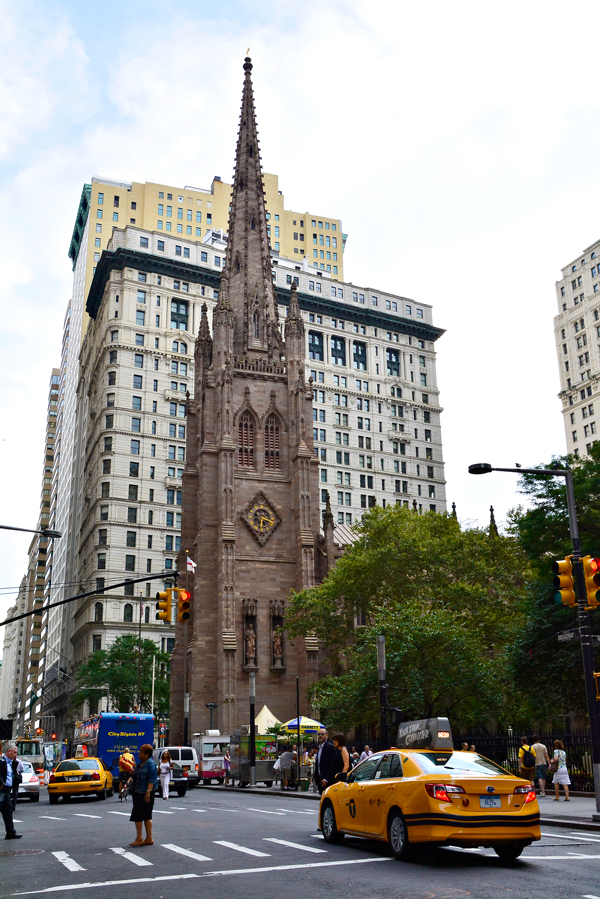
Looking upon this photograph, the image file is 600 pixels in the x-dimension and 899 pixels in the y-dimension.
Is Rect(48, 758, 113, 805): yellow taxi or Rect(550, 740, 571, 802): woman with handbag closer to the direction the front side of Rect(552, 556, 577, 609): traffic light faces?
the yellow taxi

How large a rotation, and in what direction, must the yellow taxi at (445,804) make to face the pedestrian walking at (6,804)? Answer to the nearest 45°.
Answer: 0° — it already faces them

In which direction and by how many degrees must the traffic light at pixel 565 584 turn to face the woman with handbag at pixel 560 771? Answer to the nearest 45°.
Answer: approximately 135° to its right

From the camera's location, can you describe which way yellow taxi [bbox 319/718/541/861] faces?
facing away from the viewer and to the left of the viewer

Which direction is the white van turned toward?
away from the camera

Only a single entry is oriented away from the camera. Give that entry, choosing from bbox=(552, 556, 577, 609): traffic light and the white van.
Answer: the white van

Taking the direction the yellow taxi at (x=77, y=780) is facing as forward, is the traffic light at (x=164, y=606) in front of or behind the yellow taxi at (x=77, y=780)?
behind
